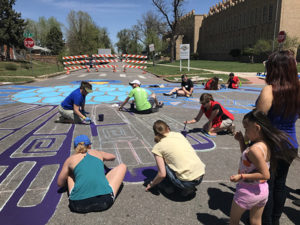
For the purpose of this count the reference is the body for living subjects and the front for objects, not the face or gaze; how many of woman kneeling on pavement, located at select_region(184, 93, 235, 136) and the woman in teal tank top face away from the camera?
1

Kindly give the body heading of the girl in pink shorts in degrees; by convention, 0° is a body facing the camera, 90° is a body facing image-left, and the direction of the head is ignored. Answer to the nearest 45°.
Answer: approximately 90°

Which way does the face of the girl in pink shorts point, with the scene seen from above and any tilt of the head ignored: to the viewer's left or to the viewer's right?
to the viewer's left

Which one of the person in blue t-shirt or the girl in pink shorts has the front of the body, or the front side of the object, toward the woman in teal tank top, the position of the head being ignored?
the girl in pink shorts

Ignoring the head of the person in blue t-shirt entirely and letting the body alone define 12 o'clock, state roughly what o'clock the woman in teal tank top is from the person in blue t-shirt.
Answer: The woman in teal tank top is roughly at 3 o'clock from the person in blue t-shirt.

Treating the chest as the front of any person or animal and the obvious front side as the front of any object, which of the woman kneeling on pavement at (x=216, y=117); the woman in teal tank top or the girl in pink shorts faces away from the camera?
the woman in teal tank top

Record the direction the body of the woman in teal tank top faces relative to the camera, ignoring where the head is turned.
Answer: away from the camera

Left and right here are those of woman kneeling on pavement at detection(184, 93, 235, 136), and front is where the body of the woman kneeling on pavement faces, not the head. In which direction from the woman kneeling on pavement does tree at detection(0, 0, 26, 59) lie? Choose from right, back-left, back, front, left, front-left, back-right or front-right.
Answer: right

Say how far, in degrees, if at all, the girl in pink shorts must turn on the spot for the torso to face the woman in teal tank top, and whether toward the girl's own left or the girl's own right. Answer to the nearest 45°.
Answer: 0° — they already face them

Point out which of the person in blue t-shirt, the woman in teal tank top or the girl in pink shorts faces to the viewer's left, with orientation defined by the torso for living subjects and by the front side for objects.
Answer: the girl in pink shorts

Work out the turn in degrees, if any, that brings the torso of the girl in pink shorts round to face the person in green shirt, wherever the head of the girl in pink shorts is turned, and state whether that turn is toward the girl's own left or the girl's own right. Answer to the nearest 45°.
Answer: approximately 45° to the girl's own right

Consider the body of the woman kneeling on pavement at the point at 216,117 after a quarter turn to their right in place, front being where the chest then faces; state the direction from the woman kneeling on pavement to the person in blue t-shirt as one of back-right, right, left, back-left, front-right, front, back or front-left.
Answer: front-left

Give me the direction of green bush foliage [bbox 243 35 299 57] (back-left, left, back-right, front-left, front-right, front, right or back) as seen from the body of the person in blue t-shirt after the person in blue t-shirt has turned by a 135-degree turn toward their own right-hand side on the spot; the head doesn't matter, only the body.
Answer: back

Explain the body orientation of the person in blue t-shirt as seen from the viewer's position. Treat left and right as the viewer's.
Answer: facing to the right of the viewer

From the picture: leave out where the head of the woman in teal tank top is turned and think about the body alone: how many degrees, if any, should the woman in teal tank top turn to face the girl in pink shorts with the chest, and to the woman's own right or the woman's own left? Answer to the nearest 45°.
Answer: approximately 135° to the woman's own right

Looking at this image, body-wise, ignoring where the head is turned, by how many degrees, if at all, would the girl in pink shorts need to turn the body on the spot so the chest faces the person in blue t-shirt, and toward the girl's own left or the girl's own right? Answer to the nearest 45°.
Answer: approximately 45° to the girl's own right

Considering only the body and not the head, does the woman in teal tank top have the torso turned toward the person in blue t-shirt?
yes

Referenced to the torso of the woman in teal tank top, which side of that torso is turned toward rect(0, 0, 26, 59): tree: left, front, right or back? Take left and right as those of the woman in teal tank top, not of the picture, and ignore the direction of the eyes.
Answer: front

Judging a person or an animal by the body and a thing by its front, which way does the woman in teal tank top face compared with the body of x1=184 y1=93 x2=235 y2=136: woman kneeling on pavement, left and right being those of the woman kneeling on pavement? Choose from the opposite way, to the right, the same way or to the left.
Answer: to the right
